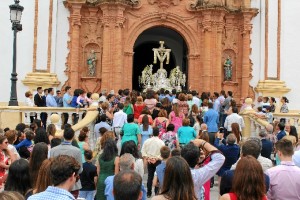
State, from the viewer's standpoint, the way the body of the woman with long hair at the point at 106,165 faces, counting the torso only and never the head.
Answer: away from the camera

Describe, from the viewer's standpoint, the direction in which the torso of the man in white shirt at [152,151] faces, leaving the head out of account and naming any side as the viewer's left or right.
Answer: facing away from the viewer

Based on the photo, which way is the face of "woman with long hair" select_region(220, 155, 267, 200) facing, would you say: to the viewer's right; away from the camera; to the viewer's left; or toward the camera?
away from the camera

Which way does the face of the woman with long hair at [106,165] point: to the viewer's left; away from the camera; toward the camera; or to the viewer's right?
away from the camera

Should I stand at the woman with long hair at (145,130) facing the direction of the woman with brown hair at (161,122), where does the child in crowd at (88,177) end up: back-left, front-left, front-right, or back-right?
back-right

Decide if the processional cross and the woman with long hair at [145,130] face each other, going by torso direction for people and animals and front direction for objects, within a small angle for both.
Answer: yes

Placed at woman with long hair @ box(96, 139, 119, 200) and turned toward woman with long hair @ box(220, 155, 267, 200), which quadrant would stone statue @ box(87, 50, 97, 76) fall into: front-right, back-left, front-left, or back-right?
back-left

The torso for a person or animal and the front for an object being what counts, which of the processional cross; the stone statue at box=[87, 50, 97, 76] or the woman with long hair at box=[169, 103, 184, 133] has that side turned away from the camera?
the woman with long hair

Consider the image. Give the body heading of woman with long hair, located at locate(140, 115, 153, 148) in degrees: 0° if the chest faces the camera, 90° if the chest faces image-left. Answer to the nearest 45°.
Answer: approximately 180°

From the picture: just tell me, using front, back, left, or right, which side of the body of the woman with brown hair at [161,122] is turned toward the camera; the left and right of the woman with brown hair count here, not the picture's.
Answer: back

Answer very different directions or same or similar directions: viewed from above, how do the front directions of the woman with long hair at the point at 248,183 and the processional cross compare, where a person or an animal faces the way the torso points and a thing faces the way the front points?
very different directions

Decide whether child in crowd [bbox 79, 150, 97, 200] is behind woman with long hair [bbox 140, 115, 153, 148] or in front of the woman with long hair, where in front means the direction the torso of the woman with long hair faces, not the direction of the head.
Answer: behind

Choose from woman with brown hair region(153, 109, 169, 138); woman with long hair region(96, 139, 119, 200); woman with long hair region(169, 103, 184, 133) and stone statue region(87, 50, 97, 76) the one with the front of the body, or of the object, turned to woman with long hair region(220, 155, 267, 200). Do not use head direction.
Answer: the stone statue

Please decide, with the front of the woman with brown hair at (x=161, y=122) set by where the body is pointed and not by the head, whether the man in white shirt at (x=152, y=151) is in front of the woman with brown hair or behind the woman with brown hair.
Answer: behind

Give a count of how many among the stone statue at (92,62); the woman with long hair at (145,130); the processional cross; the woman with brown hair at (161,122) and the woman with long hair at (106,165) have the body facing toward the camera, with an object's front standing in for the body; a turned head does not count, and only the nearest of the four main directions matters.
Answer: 2

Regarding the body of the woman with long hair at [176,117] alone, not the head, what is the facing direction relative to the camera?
away from the camera
